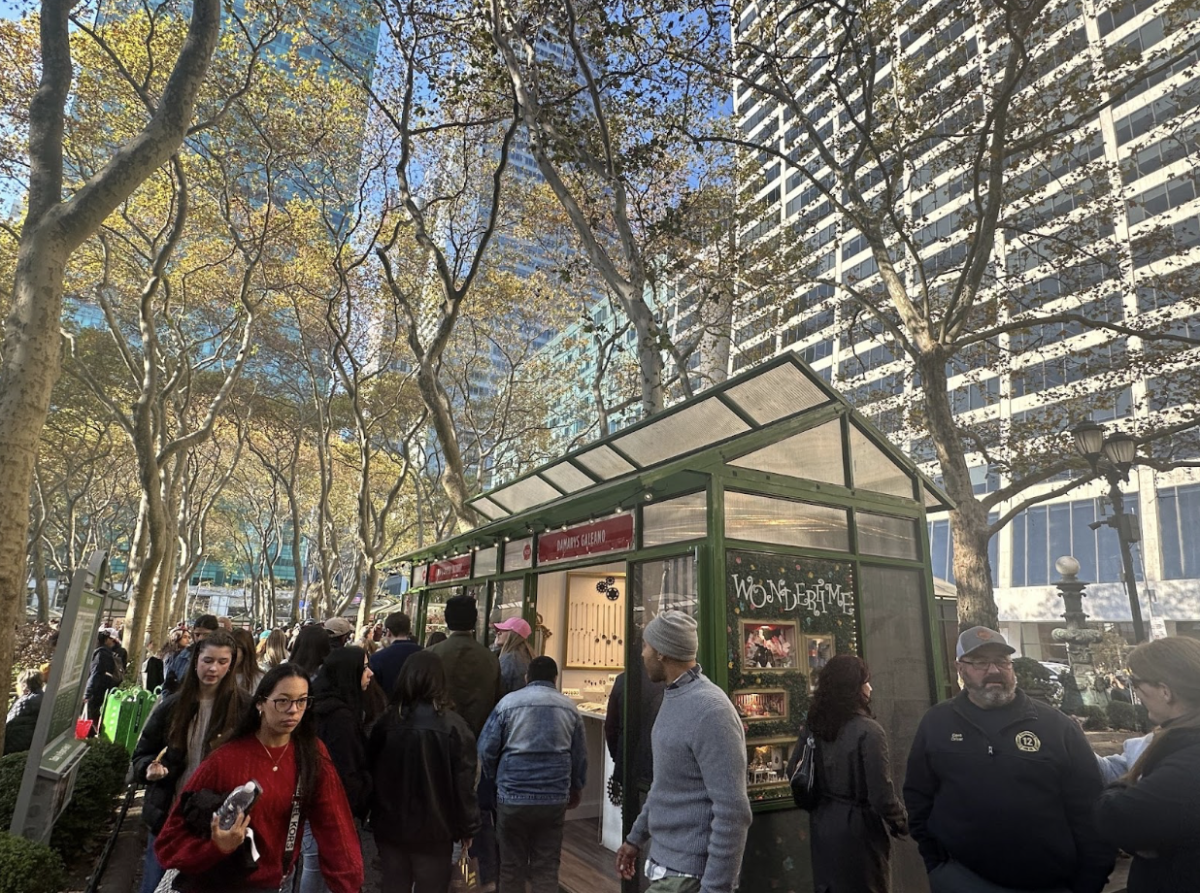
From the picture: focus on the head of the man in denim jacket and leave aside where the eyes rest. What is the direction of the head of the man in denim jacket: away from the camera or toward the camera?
away from the camera

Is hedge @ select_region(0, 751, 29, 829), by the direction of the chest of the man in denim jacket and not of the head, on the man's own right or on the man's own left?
on the man's own left

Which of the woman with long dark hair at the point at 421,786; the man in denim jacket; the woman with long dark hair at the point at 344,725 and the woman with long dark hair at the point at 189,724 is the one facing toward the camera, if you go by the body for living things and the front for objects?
the woman with long dark hair at the point at 189,724

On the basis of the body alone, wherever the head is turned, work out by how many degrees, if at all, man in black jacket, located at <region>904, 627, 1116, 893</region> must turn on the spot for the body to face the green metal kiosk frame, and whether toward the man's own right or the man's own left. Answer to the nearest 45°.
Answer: approximately 135° to the man's own right

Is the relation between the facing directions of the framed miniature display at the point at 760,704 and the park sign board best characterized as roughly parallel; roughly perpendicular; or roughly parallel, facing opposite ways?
roughly perpendicular

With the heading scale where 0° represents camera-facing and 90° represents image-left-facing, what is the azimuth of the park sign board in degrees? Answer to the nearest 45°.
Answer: approximately 315°

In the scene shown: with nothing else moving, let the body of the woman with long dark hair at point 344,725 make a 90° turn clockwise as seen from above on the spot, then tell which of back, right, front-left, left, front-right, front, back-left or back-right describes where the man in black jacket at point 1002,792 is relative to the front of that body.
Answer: front-left

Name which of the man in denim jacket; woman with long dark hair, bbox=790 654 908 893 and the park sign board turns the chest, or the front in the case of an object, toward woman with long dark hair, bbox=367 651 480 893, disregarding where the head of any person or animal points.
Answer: the park sign board

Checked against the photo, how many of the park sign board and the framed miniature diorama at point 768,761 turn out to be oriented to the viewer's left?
0

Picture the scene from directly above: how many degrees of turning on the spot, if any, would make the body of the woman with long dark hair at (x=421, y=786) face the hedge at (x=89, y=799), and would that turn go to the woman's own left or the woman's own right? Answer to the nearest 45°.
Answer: approximately 45° to the woman's own left
